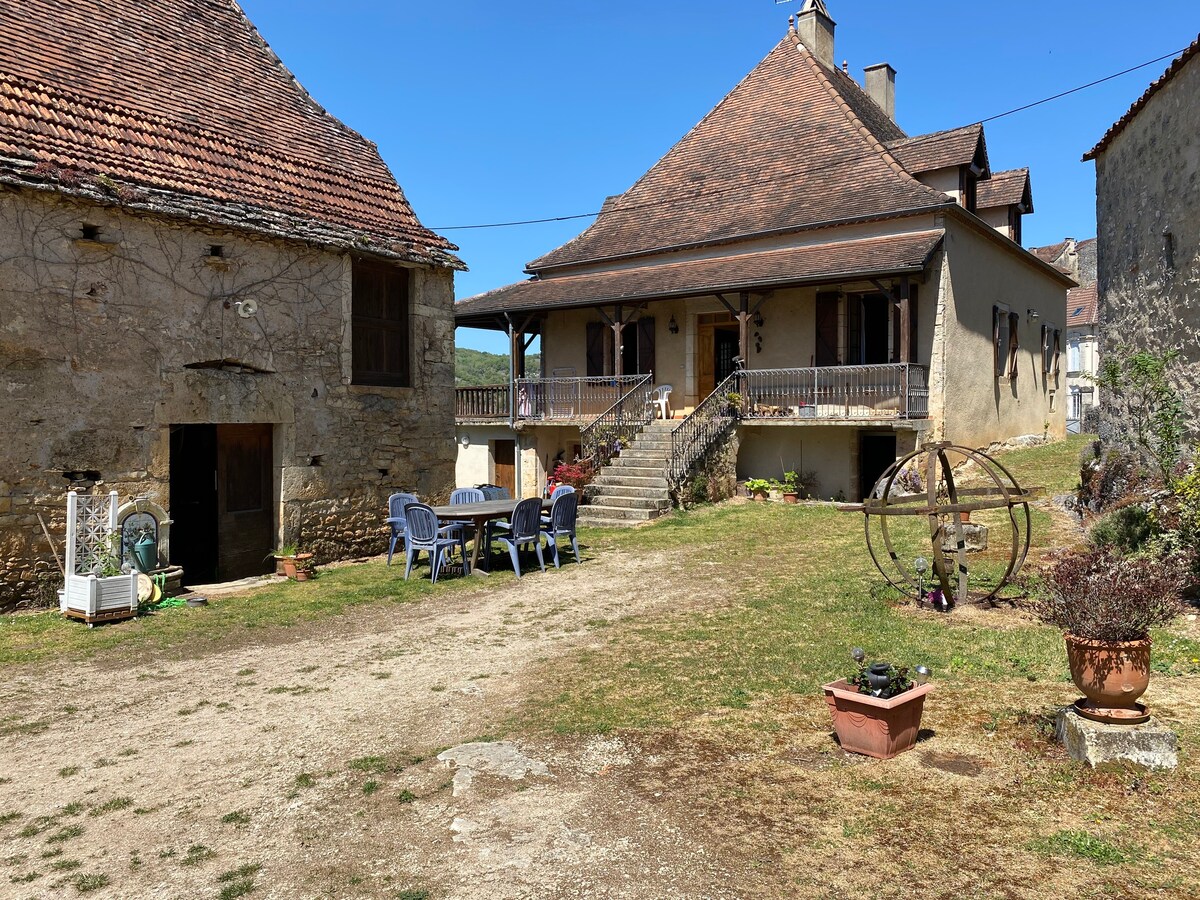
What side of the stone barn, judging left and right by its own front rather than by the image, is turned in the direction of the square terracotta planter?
front

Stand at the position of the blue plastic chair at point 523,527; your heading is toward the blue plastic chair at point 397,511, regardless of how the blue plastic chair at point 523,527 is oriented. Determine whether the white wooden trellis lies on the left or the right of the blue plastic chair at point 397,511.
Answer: left

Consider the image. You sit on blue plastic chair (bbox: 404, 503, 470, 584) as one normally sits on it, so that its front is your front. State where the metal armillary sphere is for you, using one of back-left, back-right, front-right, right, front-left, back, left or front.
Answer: right

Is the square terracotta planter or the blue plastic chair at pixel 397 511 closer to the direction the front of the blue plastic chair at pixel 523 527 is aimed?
the blue plastic chair

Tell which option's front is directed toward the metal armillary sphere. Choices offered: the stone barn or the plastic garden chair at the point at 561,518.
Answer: the stone barn

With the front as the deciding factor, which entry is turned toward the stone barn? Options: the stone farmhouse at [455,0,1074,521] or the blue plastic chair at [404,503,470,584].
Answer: the stone farmhouse

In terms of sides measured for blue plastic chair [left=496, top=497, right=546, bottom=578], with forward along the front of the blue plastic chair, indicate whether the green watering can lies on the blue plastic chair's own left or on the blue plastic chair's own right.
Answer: on the blue plastic chair's own left

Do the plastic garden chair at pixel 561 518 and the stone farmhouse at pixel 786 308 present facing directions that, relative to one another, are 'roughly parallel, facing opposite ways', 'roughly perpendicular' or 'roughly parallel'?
roughly perpendicular

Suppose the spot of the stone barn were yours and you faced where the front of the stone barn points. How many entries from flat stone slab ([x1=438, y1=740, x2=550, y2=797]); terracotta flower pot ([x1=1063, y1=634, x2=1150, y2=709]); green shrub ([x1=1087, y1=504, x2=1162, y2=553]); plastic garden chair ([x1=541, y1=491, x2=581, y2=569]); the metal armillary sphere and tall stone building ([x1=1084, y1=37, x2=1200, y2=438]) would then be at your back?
0

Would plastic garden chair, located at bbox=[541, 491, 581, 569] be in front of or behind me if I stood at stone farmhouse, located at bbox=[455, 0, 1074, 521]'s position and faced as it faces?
in front

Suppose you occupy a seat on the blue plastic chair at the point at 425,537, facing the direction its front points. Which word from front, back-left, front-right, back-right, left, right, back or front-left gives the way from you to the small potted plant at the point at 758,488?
front

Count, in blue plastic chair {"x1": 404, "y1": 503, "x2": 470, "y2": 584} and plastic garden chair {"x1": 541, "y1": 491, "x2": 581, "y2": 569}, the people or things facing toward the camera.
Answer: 0

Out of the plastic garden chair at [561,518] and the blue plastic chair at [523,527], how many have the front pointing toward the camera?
0

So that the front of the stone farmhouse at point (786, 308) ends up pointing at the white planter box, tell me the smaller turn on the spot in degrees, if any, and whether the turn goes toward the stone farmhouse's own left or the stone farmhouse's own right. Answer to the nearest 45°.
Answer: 0° — it already faces it

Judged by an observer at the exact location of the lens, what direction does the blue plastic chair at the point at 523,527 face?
facing away from the viewer and to the left of the viewer

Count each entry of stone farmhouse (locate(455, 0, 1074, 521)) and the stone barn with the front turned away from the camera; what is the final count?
0

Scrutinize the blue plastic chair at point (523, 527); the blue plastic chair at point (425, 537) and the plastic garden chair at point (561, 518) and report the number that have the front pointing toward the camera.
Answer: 0

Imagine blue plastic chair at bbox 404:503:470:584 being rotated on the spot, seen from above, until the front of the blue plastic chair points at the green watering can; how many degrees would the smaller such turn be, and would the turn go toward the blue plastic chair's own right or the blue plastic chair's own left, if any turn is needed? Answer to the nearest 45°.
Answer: approximately 135° to the blue plastic chair's own left

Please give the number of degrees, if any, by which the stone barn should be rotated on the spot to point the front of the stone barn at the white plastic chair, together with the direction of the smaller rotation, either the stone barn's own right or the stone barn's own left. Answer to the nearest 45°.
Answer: approximately 90° to the stone barn's own left

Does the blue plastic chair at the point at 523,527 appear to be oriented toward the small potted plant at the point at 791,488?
no

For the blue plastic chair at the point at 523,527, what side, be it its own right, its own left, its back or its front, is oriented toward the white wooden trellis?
left

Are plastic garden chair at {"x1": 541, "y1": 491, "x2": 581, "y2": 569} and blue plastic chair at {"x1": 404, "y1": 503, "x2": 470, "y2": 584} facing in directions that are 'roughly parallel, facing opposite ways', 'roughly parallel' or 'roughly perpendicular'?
roughly perpendicular

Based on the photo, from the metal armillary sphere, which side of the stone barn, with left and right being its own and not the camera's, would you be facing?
front

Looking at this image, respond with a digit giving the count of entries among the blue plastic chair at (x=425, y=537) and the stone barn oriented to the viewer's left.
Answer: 0

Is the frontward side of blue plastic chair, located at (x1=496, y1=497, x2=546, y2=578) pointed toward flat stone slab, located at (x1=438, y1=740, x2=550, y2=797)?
no
